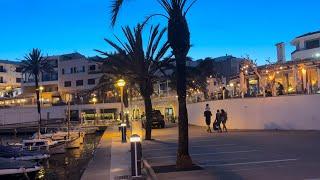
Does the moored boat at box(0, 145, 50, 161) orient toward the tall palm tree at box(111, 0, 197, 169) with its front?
no

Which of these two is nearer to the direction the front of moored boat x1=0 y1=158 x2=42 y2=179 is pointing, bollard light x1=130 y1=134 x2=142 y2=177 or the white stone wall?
the white stone wall

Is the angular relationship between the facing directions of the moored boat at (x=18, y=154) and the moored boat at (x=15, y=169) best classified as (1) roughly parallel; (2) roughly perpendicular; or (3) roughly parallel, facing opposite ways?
roughly parallel

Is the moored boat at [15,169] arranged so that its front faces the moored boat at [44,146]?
no

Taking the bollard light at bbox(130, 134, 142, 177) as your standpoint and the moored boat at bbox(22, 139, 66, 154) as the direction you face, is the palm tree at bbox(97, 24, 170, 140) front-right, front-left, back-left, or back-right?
front-right
